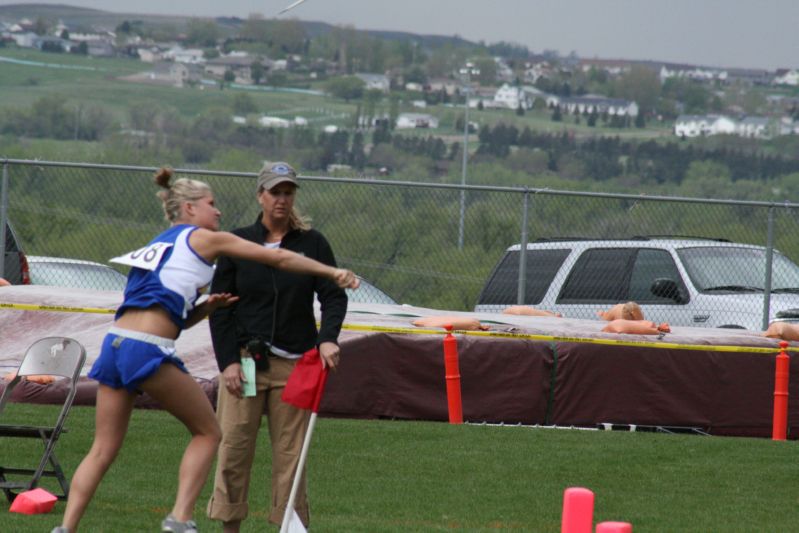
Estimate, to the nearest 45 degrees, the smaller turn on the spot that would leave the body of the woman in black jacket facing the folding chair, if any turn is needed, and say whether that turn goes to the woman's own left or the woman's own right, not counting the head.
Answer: approximately 135° to the woman's own right

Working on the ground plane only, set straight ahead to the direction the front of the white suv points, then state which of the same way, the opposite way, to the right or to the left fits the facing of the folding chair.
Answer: to the right

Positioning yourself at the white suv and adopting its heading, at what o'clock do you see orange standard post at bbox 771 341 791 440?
The orange standard post is roughly at 1 o'clock from the white suv.

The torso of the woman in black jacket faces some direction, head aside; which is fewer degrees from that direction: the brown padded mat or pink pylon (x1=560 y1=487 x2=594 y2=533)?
the pink pylon

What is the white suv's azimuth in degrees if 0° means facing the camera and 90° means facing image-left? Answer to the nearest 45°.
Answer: approximately 315°

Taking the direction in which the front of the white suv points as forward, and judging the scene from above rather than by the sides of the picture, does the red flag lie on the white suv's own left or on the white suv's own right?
on the white suv's own right

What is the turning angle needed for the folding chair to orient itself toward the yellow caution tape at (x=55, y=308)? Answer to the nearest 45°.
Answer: approximately 135° to its right

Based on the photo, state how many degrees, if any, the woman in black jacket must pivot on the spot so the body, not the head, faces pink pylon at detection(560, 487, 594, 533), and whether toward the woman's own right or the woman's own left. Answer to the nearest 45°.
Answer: approximately 45° to the woman's own left

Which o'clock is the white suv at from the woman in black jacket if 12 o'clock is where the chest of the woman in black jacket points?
The white suv is roughly at 7 o'clock from the woman in black jacket.

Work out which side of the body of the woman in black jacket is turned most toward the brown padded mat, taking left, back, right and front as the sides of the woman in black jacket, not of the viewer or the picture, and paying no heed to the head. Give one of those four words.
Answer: back

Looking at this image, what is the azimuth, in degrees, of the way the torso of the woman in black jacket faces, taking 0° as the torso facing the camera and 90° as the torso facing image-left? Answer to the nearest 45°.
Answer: approximately 0°
